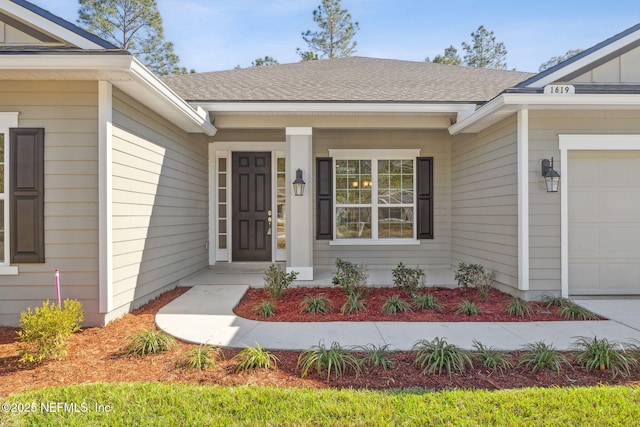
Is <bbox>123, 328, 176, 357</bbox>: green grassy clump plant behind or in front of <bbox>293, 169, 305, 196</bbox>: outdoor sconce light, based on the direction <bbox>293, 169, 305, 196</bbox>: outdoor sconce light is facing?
in front

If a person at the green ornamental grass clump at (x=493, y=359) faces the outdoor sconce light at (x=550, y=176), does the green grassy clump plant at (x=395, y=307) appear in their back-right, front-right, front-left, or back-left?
front-left

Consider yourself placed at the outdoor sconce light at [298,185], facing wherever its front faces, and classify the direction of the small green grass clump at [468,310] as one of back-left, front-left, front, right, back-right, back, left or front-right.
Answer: front-left

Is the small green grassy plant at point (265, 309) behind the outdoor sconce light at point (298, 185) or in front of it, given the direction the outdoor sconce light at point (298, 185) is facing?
in front

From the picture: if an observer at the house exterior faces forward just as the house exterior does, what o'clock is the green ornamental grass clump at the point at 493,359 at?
The green ornamental grass clump is roughly at 11 o'clock from the house exterior.

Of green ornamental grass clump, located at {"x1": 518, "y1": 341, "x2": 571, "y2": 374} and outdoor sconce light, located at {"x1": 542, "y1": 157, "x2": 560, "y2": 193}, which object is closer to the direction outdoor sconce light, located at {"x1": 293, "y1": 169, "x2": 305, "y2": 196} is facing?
the green ornamental grass clump

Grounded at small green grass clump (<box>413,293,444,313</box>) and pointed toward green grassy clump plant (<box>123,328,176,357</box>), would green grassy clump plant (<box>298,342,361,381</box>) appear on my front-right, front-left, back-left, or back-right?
front-left

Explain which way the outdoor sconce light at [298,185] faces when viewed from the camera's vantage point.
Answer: facing the viewer

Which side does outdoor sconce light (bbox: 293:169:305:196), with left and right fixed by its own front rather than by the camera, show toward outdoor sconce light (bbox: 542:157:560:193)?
left

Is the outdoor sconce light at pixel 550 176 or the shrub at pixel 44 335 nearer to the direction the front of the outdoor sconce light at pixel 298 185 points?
the shrub

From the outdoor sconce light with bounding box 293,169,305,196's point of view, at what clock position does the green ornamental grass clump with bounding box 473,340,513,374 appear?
The green ornamental grass clump is roughly at 11 o'clock from the outdoor sconce light.

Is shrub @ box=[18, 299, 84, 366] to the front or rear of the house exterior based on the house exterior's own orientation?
to the front

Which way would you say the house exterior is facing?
toward the camera
